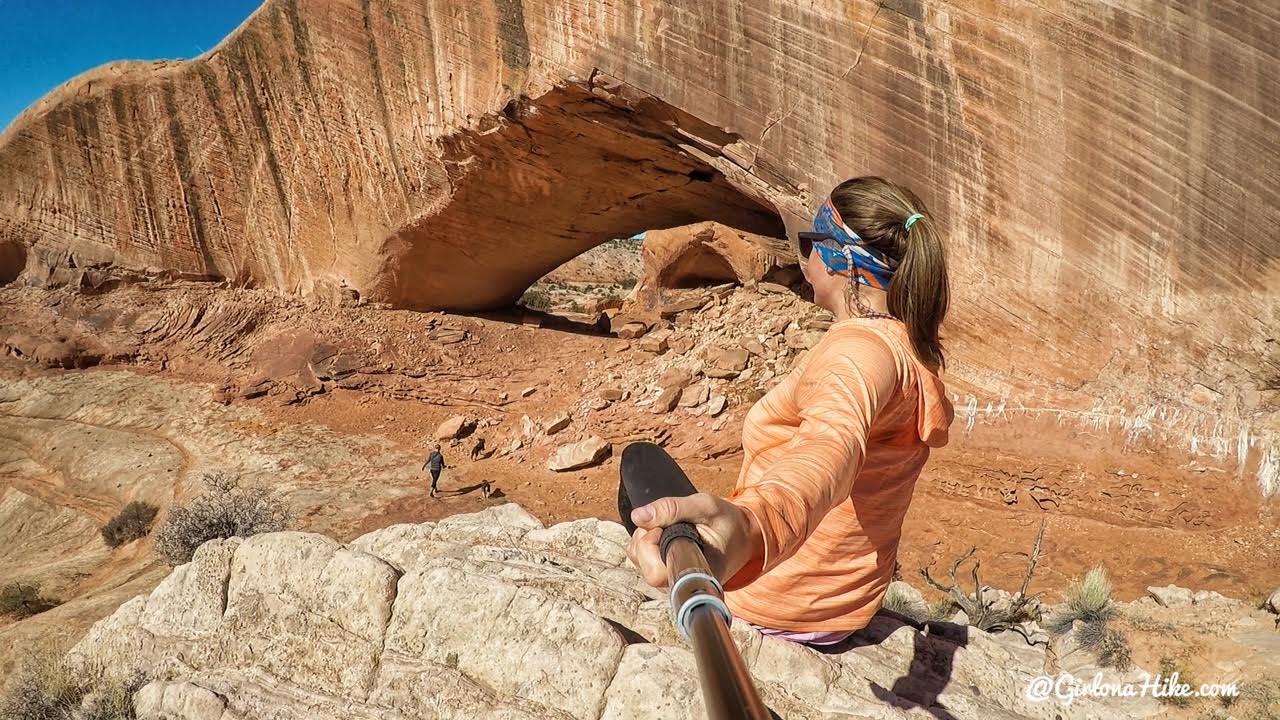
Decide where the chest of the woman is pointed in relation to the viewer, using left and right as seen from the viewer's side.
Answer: facing to the left of the viewer

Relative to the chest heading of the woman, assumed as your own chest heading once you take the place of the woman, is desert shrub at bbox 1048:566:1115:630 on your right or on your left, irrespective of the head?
on your right

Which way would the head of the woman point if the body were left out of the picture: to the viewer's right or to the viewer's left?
to the viewer's left

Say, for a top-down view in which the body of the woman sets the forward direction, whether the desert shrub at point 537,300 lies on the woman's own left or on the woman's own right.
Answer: on the woman's own right

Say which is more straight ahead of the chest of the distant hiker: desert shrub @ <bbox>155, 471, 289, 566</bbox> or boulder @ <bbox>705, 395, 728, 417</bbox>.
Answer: the desert shrub
